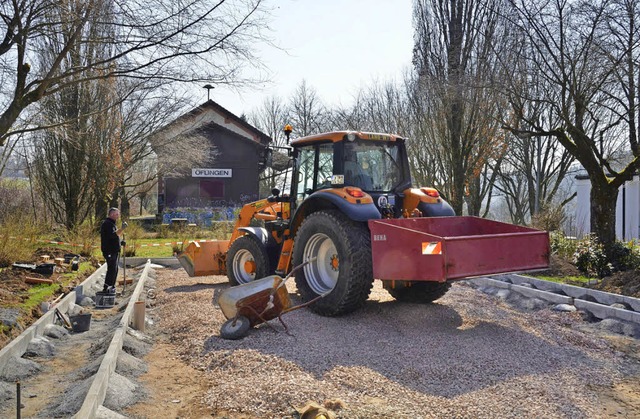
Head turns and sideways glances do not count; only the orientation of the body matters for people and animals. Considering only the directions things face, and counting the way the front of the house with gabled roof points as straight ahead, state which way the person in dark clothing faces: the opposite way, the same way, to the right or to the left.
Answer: to the left

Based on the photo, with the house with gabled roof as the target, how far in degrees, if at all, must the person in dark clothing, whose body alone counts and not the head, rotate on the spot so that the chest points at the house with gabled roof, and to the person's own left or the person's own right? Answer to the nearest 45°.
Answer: approximately 90° to the person's own left

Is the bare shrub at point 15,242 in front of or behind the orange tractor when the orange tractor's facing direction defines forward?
in front

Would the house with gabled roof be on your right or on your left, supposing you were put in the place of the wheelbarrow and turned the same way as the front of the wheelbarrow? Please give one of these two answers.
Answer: on your right

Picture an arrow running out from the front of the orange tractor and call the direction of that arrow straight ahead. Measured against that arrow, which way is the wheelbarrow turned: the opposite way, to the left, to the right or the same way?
to the left

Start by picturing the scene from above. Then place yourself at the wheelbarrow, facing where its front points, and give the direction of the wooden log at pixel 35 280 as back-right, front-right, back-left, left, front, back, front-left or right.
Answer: right

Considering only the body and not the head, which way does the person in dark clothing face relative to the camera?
to the viewer's right

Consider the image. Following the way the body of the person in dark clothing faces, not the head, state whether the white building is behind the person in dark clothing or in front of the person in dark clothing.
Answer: in front

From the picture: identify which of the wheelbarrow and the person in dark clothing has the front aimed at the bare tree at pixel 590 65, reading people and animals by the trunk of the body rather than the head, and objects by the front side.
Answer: the person in dark clothing

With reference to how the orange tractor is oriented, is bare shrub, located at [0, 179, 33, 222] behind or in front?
in front

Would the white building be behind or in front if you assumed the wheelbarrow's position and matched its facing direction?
behind

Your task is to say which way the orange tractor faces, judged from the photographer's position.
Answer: facing away from the viewer and to the left of the viewer

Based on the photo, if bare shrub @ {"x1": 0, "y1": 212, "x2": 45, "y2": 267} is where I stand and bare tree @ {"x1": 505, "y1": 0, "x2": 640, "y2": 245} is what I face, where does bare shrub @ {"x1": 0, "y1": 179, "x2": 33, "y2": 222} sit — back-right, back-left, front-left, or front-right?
back-left

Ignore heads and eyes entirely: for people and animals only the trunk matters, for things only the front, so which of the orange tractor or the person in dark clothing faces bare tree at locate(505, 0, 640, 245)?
the person in dark clothing

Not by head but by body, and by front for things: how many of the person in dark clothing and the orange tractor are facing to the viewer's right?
1

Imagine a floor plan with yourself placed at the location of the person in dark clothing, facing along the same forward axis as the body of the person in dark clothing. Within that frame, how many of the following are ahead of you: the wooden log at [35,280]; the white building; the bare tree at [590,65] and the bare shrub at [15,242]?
2
